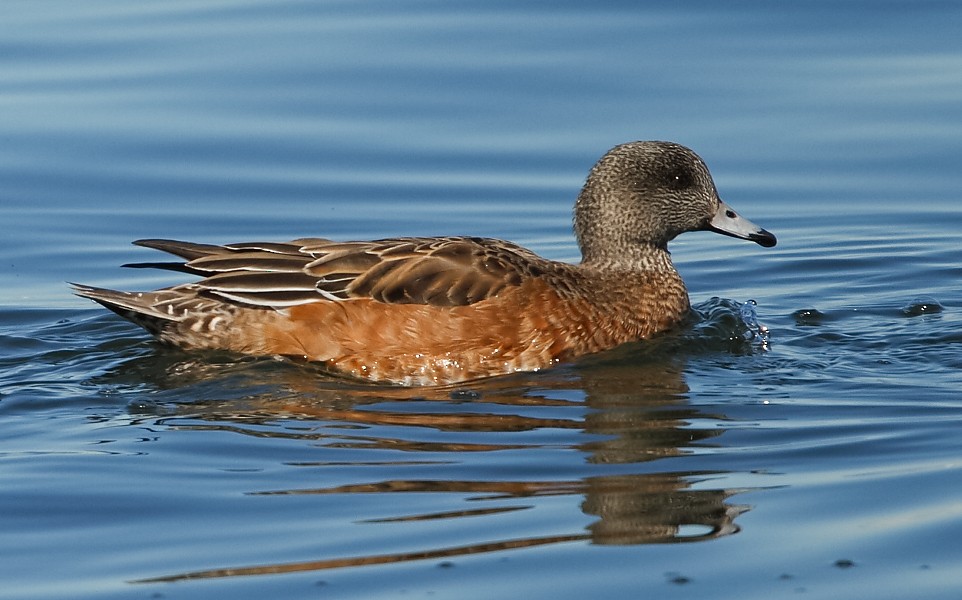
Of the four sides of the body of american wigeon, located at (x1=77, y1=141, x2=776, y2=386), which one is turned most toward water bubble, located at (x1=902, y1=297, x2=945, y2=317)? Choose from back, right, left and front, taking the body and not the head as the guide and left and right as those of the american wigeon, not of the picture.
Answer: front

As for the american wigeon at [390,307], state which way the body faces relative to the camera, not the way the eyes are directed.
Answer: to the viewer's right
